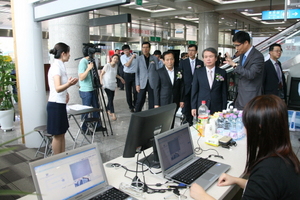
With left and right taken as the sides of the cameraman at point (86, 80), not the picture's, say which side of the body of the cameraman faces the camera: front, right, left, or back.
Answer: right

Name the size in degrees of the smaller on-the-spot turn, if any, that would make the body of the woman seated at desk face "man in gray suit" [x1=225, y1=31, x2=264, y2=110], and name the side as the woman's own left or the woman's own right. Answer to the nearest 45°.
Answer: approximately 45° to the woman's own right

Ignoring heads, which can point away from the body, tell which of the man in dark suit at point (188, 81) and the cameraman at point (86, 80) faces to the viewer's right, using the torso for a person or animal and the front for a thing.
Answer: the cameraman

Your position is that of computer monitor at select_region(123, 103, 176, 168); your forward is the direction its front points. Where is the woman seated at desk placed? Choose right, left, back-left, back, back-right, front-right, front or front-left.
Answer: back

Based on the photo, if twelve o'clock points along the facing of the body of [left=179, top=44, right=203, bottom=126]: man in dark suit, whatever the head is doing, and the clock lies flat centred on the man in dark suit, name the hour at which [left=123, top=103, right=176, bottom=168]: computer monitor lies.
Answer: The computer monitor is roughly at 12 o'clock from the man in dark suit.

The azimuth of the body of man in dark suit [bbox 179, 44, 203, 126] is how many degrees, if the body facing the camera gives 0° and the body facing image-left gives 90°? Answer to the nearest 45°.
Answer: approximately 0°

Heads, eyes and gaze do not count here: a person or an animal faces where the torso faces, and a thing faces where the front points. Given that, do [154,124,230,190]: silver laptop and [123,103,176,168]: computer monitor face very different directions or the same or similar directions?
very different directions

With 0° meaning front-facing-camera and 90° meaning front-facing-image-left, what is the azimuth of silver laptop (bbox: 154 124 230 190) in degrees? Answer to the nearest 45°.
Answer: approximately 315°
